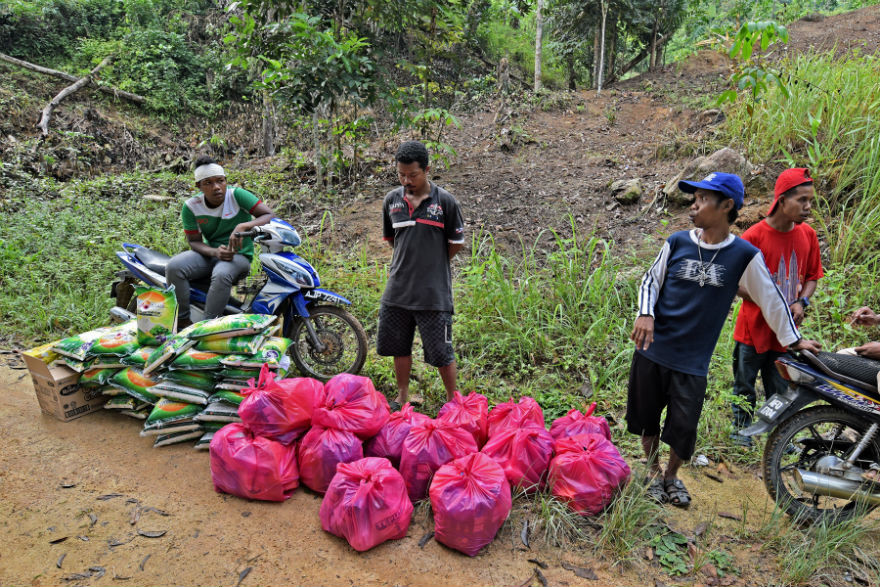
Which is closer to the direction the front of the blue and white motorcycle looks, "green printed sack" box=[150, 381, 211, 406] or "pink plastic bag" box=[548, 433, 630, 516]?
the pink plastic bag

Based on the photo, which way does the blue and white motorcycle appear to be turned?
to the viewer's right

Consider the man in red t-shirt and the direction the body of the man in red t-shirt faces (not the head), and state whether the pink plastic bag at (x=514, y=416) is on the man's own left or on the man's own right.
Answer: on the man's own right

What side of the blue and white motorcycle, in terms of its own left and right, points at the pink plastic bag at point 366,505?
right

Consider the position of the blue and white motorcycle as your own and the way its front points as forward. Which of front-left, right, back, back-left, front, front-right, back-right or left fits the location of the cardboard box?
back

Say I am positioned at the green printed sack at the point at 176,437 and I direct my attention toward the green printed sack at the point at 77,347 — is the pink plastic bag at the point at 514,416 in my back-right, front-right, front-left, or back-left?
back-right

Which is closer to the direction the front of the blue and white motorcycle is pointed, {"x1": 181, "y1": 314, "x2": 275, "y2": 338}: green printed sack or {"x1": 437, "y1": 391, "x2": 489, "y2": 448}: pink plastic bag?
the pink plastic bag

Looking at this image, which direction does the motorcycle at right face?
to the viewer's right

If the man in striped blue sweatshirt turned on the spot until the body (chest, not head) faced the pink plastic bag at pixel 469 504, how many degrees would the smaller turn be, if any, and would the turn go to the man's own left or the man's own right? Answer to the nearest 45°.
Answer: approximately 45° to the man's own right
